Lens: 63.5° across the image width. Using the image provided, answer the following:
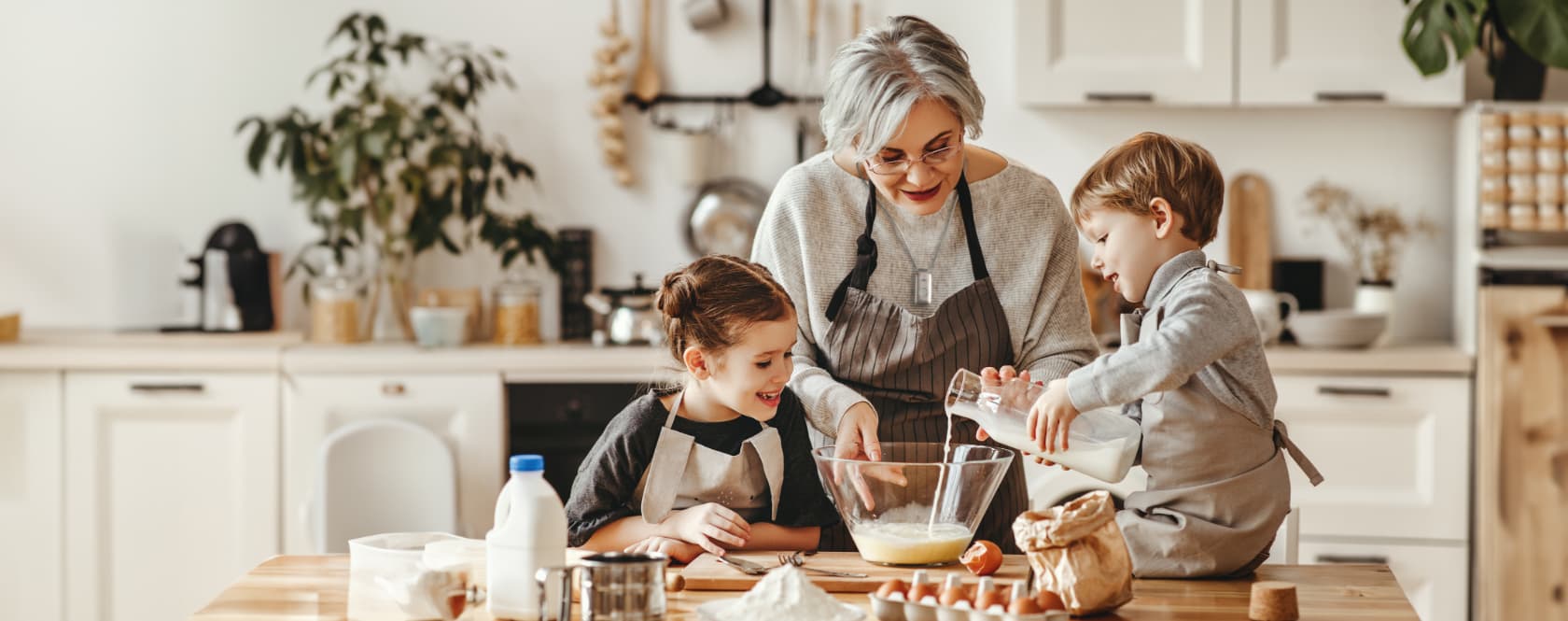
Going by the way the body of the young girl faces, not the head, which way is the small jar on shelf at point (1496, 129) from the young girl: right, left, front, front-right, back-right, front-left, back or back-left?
left

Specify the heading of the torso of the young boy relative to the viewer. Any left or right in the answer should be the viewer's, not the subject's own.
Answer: facing to the left of the viewer

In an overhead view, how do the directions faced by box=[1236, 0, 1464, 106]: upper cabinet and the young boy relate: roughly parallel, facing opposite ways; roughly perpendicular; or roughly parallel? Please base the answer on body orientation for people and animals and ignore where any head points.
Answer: roughly perpendicular

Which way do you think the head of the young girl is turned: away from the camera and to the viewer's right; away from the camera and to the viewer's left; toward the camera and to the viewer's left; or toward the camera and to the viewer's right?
toward the camera and to the viewer's right

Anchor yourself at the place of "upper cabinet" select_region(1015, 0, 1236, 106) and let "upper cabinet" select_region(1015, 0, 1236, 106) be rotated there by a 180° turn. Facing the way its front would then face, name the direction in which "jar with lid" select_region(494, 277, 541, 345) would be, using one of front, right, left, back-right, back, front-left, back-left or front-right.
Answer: left

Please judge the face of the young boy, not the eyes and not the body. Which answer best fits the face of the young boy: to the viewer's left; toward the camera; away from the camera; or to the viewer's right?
to the viewer's left

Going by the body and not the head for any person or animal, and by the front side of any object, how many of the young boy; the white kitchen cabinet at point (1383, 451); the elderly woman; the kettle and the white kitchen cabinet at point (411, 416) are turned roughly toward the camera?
3

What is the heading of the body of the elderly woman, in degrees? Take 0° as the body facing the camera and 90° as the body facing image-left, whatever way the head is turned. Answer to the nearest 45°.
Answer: approximately 0°

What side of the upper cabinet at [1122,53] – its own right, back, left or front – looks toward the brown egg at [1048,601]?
front

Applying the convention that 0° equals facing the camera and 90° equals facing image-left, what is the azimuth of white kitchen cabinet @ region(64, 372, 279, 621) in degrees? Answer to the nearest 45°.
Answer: approximately 0°

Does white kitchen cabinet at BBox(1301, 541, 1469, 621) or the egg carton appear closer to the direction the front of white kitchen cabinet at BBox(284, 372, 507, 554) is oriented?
the egg carton
